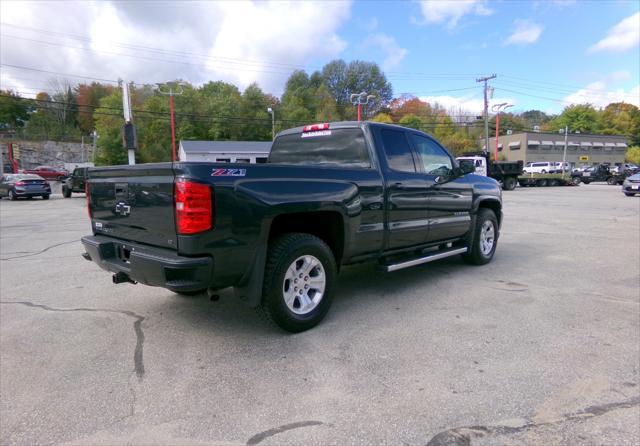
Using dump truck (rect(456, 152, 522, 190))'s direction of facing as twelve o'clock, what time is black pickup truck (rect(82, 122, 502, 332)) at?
The black pickup truck is roughly at 9 o'clock from the dump truck.

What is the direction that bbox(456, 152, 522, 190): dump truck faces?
to the viewer's left

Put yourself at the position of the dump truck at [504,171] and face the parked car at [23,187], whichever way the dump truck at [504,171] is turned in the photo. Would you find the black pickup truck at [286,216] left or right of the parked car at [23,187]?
left

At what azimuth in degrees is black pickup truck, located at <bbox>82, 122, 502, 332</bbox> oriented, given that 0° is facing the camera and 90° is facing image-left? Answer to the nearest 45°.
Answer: approximately 225°

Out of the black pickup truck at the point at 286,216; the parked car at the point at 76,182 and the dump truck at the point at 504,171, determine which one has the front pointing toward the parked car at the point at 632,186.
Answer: the black pickup truck

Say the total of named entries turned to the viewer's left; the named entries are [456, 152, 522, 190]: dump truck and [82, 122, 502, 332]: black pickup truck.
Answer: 1

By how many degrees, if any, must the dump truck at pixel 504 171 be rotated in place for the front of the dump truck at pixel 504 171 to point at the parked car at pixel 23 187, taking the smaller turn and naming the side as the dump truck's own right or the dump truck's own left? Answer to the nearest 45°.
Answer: approximately 45° to the dump truck's own left

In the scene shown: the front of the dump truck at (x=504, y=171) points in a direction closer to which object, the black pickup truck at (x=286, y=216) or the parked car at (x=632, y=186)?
the black pickup truck

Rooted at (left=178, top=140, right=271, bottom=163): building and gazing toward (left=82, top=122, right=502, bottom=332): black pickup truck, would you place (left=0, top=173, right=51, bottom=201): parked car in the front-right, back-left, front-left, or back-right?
front-right

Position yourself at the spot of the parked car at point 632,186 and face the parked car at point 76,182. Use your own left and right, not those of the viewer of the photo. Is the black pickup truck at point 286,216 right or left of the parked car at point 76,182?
left
